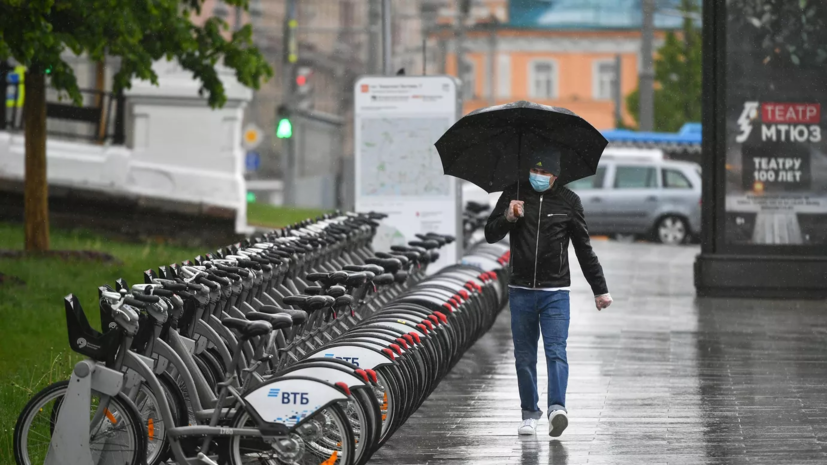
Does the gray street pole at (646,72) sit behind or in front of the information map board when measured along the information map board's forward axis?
behind

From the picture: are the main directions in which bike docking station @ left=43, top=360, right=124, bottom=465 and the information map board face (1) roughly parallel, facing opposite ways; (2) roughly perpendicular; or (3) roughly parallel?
roughly perpendicular

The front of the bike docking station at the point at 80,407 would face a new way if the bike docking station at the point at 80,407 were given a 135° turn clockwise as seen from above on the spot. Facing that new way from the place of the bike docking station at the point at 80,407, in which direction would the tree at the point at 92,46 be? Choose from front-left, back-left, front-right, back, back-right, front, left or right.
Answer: back-right

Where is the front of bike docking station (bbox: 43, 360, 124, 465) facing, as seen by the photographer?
facing to the right of the viewer

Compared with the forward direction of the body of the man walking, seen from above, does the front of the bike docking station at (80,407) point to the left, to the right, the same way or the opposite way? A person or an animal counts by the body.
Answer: to the left

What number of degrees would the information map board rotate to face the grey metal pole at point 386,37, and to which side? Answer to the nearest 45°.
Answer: approximately 180°

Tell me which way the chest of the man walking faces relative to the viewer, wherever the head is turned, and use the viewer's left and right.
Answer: facing the viewer

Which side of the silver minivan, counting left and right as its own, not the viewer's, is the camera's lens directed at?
left

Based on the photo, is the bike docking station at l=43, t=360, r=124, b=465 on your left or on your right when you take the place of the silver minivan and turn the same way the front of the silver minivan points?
on your left

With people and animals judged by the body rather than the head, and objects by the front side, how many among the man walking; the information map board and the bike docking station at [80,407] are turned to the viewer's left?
0

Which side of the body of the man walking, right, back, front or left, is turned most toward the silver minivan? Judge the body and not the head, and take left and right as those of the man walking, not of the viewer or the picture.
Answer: back

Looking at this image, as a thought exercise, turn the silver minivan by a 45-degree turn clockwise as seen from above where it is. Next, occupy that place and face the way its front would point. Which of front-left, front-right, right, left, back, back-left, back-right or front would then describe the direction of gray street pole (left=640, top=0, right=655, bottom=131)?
front-right

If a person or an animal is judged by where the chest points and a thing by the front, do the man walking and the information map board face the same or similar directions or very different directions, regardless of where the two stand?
same or similar directions

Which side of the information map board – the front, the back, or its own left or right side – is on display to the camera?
front

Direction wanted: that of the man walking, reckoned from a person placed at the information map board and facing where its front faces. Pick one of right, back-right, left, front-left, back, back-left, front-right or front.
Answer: front

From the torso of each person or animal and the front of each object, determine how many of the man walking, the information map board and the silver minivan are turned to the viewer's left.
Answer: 1
